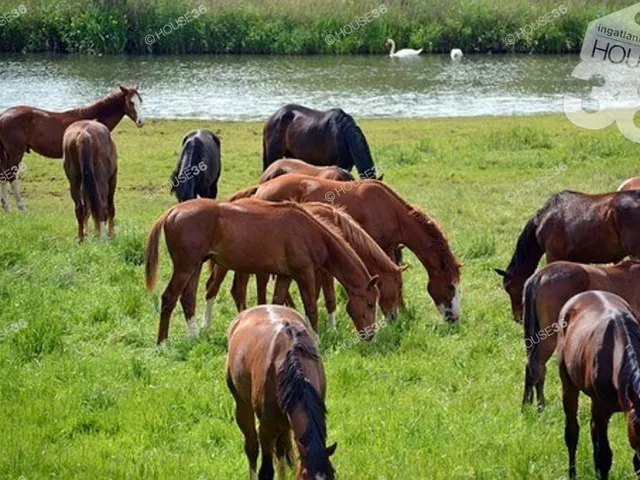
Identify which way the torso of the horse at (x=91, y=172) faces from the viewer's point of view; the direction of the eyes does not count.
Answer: away from the camera

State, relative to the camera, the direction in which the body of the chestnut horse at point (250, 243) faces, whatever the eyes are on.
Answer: to the viewer's right

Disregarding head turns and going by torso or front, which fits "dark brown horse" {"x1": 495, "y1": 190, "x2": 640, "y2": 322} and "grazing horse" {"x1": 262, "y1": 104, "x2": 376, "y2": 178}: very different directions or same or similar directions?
very different directions

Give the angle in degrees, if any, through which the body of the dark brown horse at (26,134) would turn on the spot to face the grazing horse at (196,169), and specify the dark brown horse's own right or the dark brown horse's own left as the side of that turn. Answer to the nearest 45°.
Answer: approximately 45° to the dark brown horse's own right

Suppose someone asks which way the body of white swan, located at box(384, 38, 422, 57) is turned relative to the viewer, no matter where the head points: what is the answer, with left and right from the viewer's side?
facing to the left of the viewer

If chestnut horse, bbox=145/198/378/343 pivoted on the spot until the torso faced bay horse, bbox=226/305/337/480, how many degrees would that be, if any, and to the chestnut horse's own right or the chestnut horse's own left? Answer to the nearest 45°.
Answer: approximately 90° to the chestnut horse's own right

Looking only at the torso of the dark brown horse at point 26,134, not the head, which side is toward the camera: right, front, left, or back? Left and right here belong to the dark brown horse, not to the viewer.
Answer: right

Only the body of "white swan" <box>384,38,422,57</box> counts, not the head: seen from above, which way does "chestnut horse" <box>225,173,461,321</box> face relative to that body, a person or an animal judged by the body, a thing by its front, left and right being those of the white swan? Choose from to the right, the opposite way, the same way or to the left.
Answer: the opposite way

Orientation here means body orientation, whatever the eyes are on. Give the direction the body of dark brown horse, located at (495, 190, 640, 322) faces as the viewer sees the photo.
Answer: to the viewer's left

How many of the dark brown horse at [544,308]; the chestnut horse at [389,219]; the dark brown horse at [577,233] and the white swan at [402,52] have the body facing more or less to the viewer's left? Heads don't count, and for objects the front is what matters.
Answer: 2

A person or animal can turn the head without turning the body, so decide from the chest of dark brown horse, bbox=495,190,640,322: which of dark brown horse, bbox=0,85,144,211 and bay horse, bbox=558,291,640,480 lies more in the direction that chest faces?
the dark brown horse

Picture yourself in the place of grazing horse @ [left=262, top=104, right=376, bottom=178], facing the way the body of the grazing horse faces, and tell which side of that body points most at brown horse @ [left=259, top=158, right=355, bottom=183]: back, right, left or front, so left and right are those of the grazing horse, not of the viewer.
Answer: right

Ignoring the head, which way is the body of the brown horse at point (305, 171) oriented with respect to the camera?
to the viewer's right

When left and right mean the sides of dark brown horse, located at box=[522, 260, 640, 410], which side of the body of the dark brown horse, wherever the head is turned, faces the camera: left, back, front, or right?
right

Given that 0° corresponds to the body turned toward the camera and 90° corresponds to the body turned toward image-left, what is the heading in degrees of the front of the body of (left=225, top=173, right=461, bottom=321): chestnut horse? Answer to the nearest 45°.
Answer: approximately 270°
